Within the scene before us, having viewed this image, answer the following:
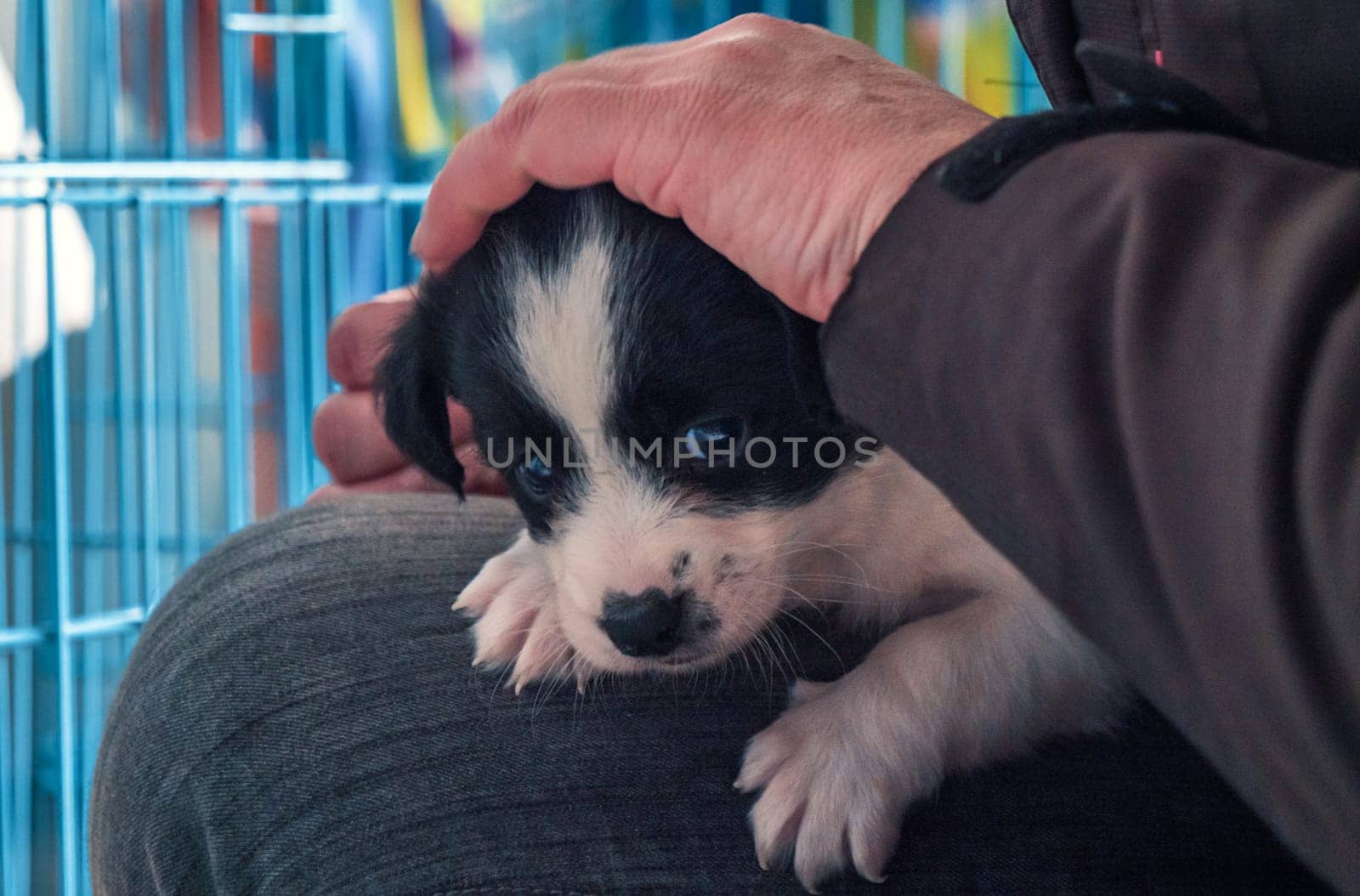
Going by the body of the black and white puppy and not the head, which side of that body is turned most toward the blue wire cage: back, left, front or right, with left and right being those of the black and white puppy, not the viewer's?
right

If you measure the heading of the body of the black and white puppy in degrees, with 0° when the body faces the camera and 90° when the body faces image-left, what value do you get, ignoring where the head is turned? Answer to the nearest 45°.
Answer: approximately 45°
